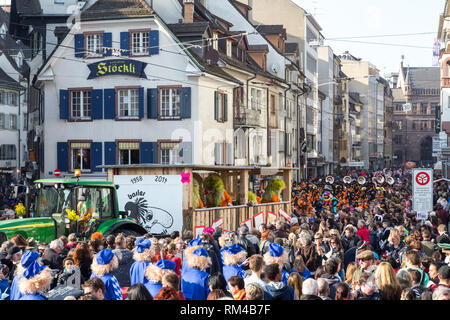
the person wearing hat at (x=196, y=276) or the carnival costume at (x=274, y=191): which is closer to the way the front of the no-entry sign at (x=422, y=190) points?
the person wearing hat

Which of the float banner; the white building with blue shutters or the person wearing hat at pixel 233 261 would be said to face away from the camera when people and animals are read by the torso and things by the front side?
the person wearing hat

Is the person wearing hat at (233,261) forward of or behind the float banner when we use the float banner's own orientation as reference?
forward

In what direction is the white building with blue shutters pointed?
toward the camera

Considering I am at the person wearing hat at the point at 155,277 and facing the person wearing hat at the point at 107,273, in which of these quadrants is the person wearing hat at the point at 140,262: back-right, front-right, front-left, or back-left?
front-right

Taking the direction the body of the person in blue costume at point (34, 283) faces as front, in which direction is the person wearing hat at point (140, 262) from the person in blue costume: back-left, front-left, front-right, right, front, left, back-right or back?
front-right

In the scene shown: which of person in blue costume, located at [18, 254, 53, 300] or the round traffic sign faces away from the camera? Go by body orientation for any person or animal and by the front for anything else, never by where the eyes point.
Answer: the person in blue costume

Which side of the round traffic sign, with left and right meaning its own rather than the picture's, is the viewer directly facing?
front

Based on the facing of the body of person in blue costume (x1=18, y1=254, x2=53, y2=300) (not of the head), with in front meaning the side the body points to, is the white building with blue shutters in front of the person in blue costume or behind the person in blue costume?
in front

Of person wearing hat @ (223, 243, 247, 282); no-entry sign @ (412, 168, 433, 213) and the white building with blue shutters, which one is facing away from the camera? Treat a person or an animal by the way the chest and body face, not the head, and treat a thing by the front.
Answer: the person wearing hat

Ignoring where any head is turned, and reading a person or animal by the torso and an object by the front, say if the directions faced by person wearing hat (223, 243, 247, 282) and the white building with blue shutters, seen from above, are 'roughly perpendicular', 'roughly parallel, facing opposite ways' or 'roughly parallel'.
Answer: roughly parallel, facing opposite ways

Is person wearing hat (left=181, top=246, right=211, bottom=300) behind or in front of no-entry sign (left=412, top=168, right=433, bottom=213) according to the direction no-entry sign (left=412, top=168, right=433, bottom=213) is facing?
in front

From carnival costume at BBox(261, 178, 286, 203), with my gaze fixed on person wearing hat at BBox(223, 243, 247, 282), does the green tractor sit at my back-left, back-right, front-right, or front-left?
front-right

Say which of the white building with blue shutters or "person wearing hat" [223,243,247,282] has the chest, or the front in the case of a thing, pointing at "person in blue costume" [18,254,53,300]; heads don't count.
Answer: the white building with blue shutters

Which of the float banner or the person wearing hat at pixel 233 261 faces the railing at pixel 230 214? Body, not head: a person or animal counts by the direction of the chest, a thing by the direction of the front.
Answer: the person wearing hat

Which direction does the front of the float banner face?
toward the camera

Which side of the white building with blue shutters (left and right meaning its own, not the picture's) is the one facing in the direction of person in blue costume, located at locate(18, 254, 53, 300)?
front

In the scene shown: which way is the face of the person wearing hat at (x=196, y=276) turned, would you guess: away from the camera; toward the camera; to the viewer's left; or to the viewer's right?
away from the camera

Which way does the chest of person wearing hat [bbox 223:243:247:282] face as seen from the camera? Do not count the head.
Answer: away from the camera
